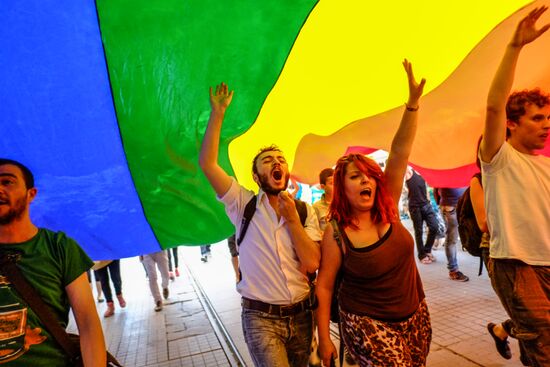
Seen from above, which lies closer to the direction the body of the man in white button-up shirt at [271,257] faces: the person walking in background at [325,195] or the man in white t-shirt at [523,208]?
the man in white t-shirt

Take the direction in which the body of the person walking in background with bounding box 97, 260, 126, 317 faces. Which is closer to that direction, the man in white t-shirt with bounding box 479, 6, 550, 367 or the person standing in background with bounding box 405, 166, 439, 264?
the man in white t-shirt

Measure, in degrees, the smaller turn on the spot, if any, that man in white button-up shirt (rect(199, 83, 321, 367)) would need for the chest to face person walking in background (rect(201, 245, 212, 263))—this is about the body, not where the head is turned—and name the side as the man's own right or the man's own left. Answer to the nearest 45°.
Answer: approximately 180°

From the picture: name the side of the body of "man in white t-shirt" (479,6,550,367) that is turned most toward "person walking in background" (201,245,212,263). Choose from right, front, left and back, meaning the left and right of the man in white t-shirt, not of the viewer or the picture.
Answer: back

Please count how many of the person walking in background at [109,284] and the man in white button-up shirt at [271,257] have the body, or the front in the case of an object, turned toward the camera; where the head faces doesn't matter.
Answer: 2

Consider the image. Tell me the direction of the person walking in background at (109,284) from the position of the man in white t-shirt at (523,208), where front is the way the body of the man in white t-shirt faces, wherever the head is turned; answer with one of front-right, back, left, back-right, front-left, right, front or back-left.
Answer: back-right

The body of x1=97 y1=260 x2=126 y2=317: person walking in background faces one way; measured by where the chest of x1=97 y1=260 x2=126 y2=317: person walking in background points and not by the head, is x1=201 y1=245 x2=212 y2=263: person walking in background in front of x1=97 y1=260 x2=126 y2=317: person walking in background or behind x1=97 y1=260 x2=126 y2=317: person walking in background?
behind

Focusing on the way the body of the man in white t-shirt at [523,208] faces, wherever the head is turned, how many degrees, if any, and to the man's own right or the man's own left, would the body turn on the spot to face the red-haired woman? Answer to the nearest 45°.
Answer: approximately 90° to the man's own right
